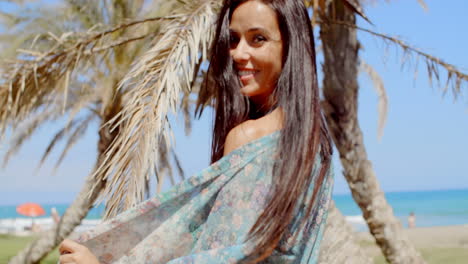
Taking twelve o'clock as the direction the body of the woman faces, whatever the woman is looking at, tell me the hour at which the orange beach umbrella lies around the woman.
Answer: The orange beach umbrella is roughly at 1 o'clock from the woman.

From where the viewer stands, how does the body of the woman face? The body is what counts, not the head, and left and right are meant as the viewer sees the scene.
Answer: facing away from the viewer and to the left of the viewer

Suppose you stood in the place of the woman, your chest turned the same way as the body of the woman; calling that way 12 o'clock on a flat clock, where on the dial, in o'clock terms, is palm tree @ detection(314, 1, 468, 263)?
The palm tree is roughly at 2 o'clock from the woman.
